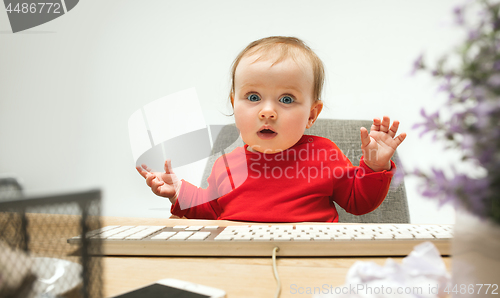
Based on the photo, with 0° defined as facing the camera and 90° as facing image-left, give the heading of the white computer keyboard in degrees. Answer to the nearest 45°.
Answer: approximately 180°
